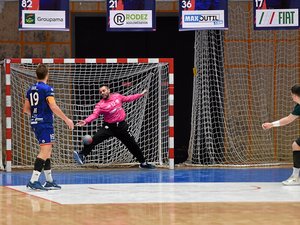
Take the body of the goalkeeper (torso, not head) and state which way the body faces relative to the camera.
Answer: toward the camera

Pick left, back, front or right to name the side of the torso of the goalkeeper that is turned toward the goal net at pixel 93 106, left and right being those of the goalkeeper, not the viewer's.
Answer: back

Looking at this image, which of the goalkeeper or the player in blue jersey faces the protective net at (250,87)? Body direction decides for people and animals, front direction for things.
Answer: the player in blue jersey

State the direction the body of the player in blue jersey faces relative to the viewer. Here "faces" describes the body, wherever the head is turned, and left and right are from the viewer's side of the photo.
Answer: facing away from the viewer and to the right of the viewer

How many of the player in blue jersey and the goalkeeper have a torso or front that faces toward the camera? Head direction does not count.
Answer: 1

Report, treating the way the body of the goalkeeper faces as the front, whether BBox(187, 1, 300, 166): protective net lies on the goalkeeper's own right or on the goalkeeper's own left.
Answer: on the goalkeeper's own left

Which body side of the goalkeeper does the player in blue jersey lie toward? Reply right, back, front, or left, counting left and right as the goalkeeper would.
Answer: front

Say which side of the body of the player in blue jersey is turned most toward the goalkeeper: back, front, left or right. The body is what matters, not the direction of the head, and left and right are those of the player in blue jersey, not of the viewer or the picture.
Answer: front
